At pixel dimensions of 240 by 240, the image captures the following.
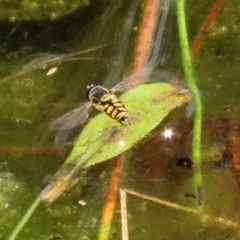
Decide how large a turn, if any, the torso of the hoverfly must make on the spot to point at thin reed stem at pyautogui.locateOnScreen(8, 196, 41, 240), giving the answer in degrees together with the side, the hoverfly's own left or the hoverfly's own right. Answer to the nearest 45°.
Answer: approximately 45° to the hoverfly's own left

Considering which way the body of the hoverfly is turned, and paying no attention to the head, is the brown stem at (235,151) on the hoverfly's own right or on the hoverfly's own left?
on the hoverfly's own right

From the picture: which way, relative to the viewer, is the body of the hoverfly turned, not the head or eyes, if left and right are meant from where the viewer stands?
facing away from the viewer and to the left of the viewer

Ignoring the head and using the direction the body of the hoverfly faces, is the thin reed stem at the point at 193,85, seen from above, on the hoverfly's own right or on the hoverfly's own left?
on the hoverfly's own right
